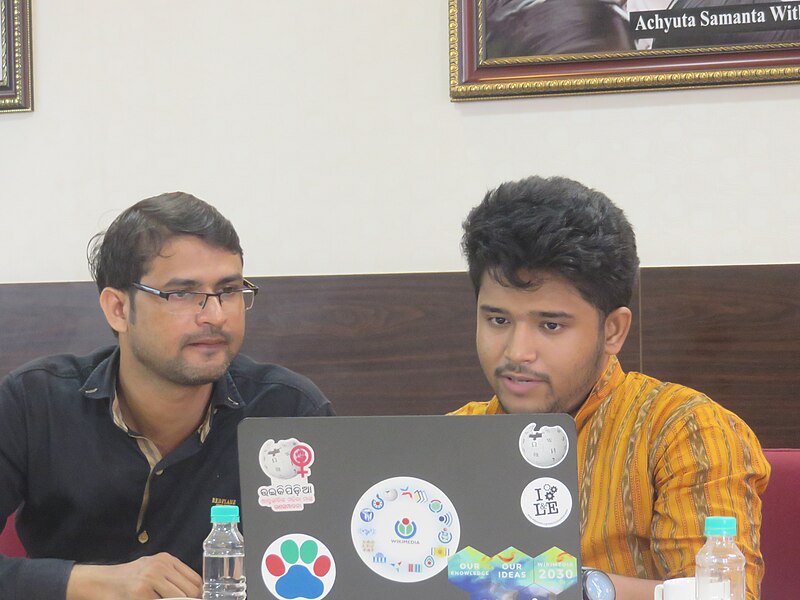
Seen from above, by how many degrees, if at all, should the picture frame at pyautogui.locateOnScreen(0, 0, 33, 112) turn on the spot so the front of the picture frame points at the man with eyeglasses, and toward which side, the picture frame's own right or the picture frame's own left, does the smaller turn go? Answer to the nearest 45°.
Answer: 0° — it already faces them

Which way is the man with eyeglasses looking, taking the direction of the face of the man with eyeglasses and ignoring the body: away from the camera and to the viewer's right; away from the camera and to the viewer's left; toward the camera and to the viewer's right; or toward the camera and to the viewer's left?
toward the camera and to the viewer's right

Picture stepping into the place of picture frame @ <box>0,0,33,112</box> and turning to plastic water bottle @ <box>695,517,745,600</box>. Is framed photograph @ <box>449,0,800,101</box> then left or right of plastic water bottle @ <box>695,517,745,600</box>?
left

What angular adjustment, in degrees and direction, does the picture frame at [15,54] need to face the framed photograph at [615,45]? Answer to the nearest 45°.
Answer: approximately 45° to its left

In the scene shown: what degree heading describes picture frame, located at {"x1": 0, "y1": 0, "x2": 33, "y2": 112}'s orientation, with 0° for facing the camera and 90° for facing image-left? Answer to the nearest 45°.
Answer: approximately 0°

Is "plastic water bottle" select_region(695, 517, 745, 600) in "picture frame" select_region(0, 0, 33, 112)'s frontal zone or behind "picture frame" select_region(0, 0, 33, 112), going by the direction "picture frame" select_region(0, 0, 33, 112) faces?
frontal zone

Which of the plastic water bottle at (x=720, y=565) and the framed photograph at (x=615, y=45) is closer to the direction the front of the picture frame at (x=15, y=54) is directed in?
the plastic water bottle

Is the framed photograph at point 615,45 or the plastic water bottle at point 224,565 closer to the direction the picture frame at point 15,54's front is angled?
the plastic water bottle

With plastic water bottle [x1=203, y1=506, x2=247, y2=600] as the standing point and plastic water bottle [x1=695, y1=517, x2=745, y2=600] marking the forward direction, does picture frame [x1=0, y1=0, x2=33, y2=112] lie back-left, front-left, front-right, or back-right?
back-left

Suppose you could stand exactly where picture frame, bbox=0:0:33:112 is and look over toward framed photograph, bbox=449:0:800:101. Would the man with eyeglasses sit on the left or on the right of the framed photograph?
right
